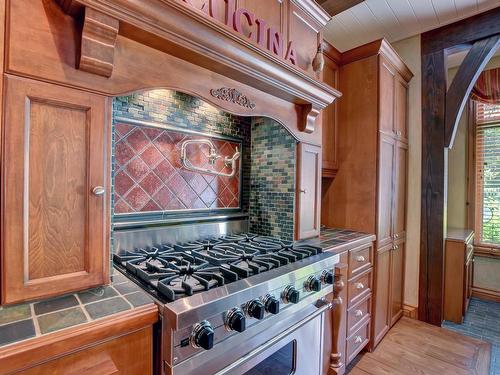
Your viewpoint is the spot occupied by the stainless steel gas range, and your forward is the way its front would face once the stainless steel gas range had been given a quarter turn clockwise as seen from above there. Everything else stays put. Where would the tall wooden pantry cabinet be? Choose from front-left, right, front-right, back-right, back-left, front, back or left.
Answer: back

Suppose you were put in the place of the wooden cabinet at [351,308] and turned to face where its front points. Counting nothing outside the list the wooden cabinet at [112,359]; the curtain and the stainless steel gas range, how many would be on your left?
1

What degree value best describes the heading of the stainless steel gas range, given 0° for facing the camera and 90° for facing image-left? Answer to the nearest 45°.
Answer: approximately 315°

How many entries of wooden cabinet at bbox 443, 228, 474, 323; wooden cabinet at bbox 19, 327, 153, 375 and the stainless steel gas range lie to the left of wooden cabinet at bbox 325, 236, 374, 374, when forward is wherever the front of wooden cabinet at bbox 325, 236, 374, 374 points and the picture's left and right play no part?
1

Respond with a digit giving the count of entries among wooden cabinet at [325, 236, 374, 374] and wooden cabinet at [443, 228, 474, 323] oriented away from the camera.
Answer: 0

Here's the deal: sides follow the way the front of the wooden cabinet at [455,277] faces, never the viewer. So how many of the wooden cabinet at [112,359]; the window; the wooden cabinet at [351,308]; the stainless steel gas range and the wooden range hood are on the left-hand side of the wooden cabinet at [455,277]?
1

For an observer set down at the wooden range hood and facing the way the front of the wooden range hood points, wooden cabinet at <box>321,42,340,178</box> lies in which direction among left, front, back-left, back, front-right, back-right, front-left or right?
left
